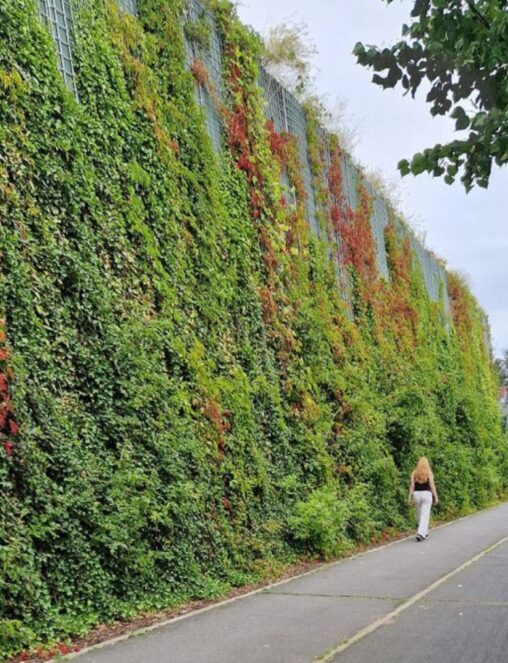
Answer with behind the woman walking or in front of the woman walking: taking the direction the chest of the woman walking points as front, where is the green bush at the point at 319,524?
behind

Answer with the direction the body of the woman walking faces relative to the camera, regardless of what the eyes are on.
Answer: away from the camera

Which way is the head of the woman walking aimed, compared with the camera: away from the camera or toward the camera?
away from the camera
